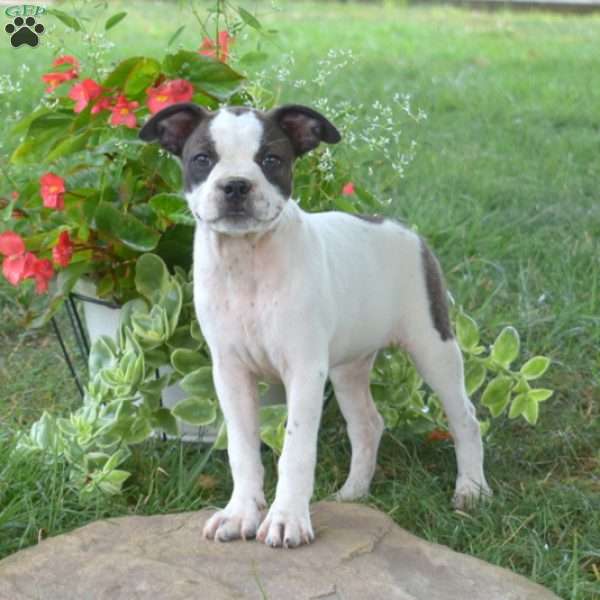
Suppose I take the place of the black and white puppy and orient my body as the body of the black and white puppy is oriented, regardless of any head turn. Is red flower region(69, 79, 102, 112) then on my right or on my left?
on my right

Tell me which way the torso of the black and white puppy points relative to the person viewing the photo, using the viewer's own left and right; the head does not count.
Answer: facing the viewer and to the left of the viewer

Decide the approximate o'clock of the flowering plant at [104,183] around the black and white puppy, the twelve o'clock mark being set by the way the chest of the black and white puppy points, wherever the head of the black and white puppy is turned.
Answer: The flowering plant is roughly at 3 o'clock from the black and white puppy.

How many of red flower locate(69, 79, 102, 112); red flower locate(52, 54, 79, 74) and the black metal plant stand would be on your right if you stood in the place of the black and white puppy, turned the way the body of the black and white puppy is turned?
3

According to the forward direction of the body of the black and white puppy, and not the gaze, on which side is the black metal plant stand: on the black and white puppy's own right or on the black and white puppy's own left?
on the black and white puppy's own right

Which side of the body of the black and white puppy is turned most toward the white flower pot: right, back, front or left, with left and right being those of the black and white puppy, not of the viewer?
right

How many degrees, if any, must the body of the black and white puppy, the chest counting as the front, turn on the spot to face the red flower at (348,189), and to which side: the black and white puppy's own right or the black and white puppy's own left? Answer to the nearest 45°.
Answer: approximately 135° to the black and white puppy's own right
